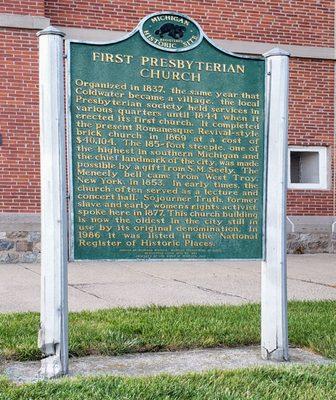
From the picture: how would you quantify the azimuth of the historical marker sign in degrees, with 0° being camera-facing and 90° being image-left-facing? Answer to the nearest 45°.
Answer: approximately 0°
